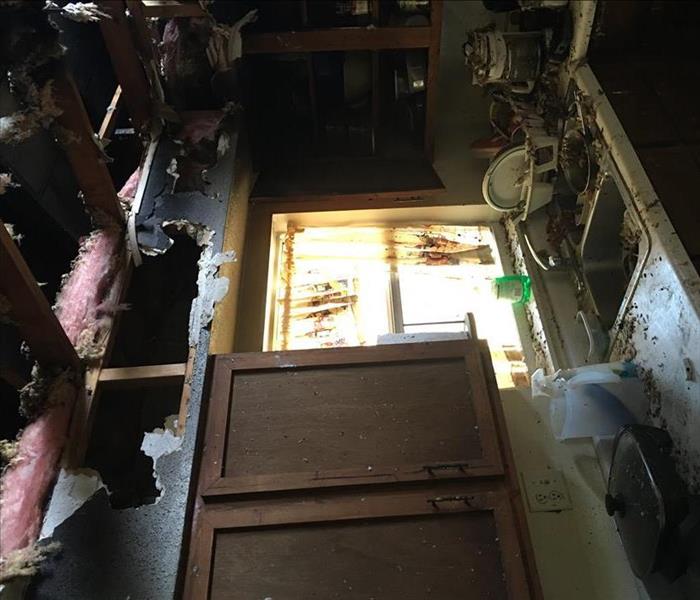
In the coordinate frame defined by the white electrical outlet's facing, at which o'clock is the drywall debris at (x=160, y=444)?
The drywall debris is roughly at 2 o'clock from the white electrical outlet.

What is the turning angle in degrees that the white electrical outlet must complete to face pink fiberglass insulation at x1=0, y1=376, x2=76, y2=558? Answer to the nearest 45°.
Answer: approximately 45° to its right

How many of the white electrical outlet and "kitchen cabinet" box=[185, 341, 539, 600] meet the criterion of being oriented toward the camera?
2

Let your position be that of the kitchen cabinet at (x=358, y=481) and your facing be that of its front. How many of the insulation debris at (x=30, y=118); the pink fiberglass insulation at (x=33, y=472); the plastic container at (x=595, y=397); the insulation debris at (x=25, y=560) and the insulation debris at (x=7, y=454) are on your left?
1

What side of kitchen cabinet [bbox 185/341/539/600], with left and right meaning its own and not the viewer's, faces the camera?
front

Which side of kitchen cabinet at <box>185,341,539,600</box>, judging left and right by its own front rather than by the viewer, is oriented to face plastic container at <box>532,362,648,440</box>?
left

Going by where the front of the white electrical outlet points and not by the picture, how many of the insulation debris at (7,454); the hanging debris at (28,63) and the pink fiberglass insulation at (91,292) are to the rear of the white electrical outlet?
0

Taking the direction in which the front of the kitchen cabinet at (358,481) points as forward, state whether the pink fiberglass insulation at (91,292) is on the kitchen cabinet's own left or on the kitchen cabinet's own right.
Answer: on the kitchen cabinet's own right

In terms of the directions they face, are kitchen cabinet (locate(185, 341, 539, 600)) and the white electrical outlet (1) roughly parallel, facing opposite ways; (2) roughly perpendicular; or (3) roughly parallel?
roughly parallel

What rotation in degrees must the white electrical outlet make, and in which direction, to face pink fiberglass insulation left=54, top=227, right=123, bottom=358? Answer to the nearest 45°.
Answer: approximately 45° to its right

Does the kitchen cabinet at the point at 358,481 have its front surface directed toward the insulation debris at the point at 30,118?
no

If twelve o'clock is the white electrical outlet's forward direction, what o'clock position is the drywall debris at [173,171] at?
The drywall debris is roughly at 2 o'clock from the white electrical outlet.

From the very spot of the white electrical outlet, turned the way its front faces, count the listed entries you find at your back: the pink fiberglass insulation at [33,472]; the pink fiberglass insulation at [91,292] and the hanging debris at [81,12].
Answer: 0
